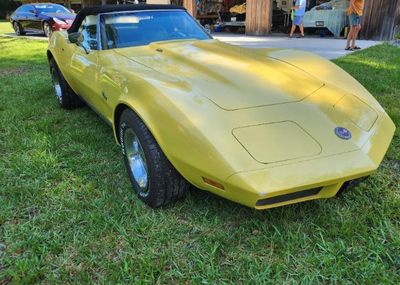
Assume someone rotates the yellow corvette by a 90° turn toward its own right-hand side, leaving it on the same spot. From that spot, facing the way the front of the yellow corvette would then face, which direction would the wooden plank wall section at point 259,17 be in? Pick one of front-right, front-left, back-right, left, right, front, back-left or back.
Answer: back-right

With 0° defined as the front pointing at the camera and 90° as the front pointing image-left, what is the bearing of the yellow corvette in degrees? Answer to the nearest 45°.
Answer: approximately 315°

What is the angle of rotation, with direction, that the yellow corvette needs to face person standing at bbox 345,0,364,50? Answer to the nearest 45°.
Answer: approximately 90° to its left

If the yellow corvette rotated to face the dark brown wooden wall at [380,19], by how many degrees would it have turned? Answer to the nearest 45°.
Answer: approximately 90° to its left

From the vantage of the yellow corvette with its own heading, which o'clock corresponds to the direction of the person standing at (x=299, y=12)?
The person standing is roughly at 8 o'clock from the yellow corvette.
